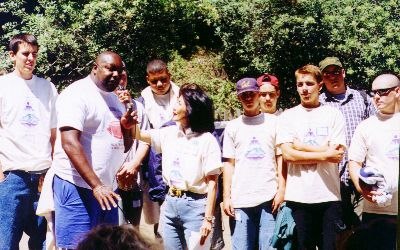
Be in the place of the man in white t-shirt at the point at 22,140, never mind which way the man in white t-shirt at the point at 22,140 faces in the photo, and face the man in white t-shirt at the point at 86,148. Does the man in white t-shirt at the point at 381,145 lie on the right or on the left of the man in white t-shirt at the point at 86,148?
left

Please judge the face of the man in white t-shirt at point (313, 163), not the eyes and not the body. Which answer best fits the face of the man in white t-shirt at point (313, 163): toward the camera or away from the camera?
toward the camera

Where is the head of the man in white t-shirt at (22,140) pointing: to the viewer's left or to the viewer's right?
to the viewer's right

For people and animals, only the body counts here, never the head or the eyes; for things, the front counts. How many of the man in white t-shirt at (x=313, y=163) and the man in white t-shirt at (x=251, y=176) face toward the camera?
2

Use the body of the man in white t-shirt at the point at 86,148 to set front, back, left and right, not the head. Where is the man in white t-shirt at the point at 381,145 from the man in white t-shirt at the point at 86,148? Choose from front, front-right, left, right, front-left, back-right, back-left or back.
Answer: front-left

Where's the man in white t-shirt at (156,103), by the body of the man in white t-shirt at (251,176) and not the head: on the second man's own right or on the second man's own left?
on the second man's own right

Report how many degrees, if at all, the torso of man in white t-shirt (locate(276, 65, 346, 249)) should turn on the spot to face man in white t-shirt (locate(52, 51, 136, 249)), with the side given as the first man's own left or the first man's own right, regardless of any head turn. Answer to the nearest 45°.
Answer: approximately 45° to the first man's own right

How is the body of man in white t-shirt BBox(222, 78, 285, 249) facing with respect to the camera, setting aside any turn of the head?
toward the camera

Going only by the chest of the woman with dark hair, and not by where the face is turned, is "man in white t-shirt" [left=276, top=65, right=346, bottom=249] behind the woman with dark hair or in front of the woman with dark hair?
behind

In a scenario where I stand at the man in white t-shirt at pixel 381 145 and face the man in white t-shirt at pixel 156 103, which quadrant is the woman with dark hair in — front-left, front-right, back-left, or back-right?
front-left

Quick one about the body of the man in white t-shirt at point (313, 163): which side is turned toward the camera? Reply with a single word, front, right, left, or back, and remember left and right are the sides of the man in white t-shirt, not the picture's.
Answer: front

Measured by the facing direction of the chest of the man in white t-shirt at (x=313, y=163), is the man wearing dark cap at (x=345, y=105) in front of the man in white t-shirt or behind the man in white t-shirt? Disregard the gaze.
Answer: behind

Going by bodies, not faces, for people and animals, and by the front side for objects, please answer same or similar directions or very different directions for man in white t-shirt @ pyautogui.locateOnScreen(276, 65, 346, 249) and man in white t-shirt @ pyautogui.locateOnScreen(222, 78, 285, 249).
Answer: same or similar directions

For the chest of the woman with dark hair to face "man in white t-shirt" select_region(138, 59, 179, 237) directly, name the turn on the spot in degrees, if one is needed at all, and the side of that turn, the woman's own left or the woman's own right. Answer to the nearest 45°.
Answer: approximately 135° to the woman's own right

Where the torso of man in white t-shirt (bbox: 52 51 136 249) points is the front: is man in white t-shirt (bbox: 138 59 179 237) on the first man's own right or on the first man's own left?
on the first man's own left
